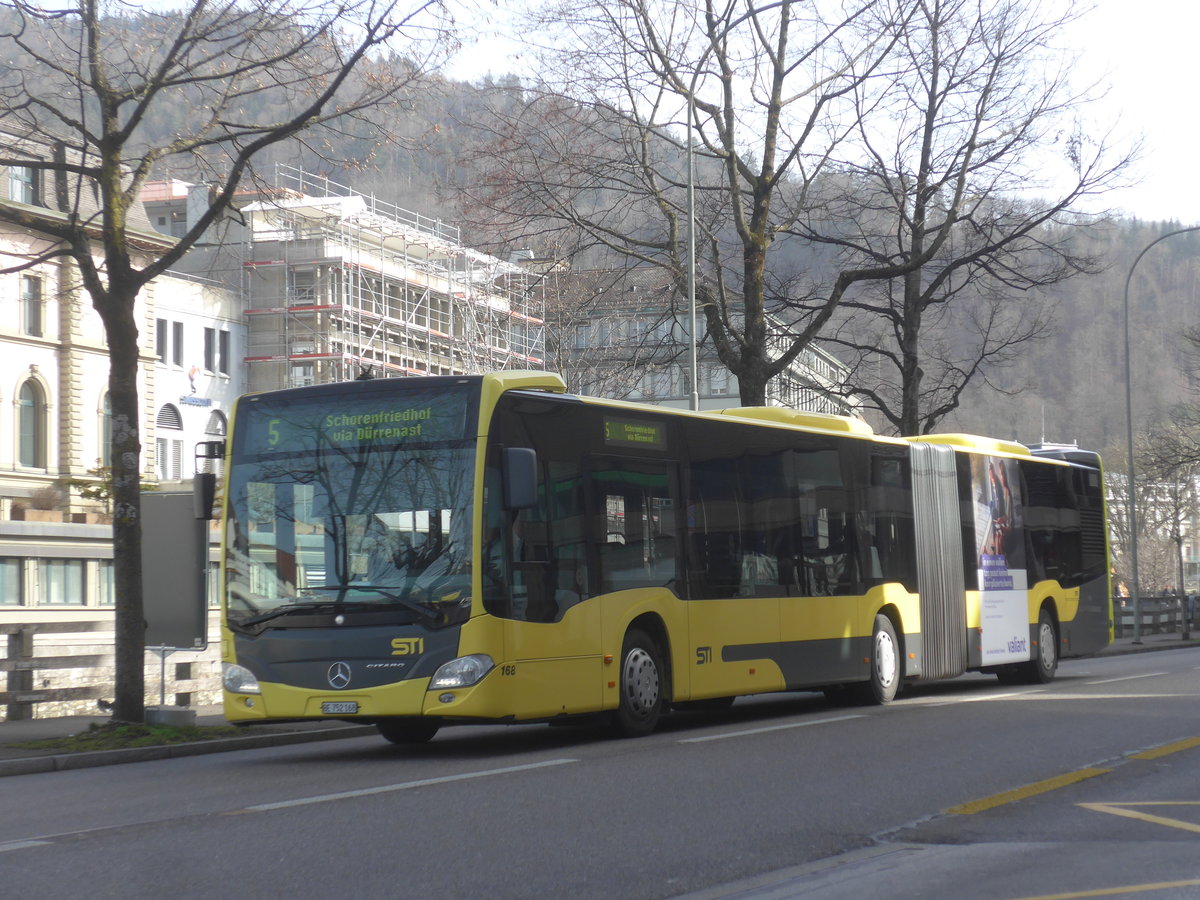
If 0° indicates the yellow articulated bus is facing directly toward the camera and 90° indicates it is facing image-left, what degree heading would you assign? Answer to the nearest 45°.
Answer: approximately 45°

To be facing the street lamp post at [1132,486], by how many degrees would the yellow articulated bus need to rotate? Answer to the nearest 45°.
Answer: approximately 180°

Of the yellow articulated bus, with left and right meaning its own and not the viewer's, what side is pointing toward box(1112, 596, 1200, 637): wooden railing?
back

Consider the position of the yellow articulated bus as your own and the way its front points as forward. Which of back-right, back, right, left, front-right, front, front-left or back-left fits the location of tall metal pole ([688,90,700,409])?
back-right
